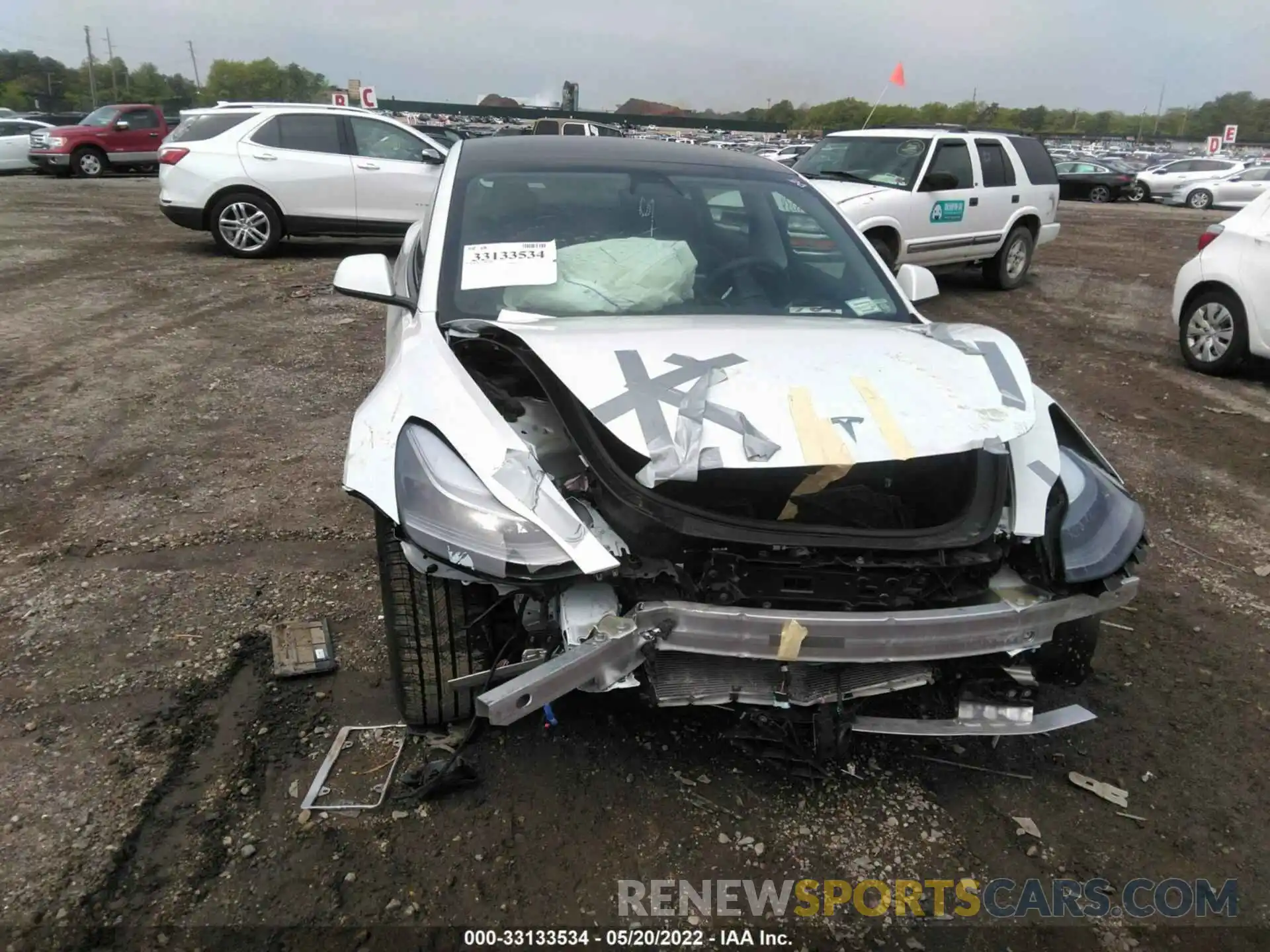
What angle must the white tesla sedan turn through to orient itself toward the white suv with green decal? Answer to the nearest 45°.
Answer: approximately 180°

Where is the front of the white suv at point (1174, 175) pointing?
to the viewer's left

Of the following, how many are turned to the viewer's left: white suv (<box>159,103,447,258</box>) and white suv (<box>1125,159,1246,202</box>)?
1

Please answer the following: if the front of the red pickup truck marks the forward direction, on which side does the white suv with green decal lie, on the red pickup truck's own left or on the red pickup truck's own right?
on the red pickup truck's own left

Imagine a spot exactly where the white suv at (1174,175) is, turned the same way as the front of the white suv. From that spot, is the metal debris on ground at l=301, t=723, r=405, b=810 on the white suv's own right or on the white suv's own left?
on the white suv's own left

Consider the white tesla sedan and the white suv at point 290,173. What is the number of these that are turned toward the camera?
1

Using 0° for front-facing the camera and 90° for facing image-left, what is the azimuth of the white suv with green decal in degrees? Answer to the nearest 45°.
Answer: approximately 45°

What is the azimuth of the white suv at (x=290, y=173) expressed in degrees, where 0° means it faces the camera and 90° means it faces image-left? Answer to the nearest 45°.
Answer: approximately 270°

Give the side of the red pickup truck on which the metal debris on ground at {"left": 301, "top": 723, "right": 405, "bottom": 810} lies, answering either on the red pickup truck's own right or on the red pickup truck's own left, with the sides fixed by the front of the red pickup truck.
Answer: on the red pickup truck's own left

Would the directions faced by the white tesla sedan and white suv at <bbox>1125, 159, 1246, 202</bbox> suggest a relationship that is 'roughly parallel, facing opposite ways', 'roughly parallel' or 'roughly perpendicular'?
roughly perpendicular
